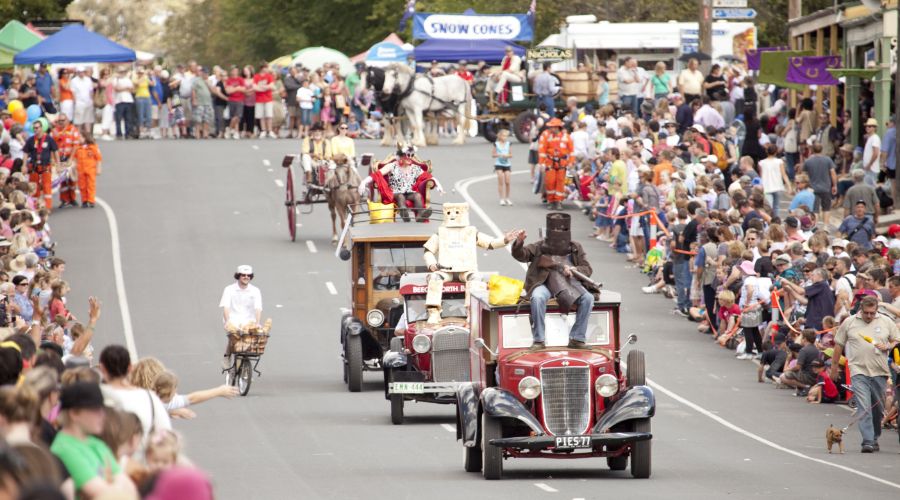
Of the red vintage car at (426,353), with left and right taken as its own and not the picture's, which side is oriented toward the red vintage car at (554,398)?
front

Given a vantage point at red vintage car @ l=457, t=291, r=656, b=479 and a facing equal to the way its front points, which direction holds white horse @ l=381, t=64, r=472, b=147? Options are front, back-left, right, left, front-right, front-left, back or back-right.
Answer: back

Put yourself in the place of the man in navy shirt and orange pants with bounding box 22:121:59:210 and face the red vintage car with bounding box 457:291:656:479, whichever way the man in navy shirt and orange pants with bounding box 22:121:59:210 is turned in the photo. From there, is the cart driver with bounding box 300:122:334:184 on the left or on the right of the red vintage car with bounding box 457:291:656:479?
left

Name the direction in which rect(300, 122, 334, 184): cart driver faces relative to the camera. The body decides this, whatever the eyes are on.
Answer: toward the camera

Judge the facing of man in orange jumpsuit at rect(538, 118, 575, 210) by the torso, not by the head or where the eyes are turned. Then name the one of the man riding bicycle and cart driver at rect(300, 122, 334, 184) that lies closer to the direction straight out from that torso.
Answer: the man riding bicycle

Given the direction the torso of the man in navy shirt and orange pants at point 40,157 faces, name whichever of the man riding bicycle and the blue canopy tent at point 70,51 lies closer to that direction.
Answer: the man riding bicycle

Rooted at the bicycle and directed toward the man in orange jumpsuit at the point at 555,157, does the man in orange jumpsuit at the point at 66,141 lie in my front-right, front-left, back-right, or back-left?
front-left

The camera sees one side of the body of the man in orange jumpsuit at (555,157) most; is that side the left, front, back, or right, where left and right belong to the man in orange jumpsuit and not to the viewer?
front

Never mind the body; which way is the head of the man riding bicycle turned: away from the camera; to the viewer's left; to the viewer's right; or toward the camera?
toward the camera

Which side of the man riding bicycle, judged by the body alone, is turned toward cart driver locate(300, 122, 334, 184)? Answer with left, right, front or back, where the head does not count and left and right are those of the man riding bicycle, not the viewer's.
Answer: back

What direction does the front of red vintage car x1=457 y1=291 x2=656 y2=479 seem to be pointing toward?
toward the camera

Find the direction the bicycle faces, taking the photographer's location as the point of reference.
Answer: facing the viewer

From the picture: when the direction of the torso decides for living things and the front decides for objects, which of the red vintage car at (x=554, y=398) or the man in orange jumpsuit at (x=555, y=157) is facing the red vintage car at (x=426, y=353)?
the man in orange jumpsuit

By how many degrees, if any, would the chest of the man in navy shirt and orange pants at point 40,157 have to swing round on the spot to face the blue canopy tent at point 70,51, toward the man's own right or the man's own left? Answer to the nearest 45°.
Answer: approximately 180°

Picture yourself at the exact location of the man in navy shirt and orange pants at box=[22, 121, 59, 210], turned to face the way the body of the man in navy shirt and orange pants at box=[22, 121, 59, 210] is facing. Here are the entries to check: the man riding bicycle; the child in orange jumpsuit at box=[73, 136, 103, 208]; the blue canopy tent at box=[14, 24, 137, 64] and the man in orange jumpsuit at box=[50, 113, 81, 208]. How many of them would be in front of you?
1

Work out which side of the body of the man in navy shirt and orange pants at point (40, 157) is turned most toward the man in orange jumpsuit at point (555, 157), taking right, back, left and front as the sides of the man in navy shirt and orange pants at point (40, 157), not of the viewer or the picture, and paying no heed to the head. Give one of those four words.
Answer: left
